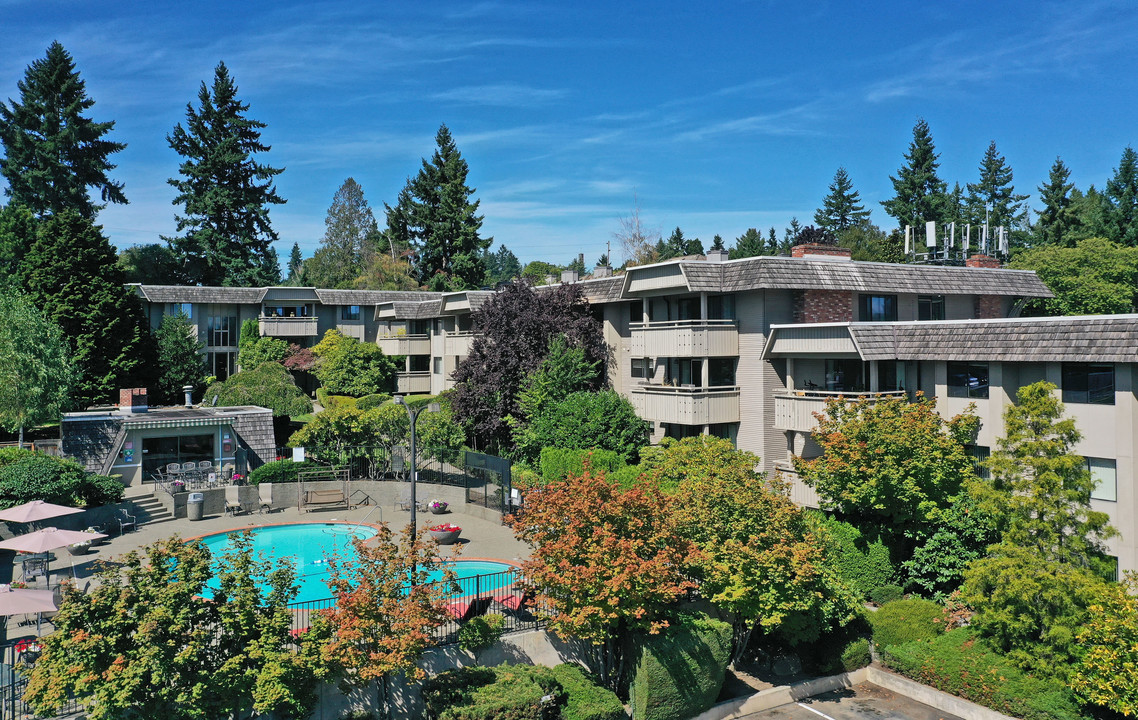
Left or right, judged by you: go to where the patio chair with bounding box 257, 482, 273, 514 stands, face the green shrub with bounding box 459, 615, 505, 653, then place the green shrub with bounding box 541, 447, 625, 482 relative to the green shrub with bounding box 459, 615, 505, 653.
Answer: left

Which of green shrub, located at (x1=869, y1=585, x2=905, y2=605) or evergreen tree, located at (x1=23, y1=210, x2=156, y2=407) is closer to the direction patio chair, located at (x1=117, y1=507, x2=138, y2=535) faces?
the green shrub

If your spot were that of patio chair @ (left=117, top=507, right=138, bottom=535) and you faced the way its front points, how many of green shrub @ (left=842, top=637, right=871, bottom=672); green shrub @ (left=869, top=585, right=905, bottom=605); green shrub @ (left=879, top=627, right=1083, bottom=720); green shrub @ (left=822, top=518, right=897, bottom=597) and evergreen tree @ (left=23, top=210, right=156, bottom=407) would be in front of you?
4

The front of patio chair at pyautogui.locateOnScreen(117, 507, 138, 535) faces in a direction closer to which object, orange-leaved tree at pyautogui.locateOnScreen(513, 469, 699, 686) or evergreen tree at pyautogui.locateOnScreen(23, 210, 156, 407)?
the orange-leaved tree

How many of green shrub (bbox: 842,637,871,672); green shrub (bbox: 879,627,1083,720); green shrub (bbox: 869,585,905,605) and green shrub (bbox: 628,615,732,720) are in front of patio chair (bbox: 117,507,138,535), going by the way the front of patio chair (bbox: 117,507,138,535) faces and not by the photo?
4

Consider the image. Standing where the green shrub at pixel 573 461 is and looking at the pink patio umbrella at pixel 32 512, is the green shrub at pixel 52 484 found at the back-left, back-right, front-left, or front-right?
front-right

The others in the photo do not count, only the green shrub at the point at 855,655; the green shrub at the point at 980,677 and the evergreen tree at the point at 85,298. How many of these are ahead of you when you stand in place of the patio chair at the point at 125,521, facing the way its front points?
2

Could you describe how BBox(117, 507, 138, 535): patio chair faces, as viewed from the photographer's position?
facing the viewer and to the right of the viewer

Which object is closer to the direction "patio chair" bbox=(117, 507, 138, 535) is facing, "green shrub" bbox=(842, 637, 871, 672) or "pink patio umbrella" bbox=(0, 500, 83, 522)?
the green shrub

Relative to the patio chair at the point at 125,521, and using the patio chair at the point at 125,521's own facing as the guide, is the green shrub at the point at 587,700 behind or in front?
in front

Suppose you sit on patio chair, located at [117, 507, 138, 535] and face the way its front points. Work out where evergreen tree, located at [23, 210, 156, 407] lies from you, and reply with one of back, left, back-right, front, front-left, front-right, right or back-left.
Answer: back-left

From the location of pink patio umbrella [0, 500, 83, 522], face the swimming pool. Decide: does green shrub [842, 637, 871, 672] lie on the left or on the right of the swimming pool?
right

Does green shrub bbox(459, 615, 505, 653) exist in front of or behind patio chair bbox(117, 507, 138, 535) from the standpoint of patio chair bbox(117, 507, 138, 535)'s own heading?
in front

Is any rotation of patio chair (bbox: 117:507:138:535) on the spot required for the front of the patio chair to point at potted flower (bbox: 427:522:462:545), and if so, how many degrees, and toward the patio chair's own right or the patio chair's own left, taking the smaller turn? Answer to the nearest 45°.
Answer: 0° — it already faces it

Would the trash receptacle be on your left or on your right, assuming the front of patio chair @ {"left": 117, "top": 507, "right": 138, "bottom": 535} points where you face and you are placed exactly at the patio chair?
on your left

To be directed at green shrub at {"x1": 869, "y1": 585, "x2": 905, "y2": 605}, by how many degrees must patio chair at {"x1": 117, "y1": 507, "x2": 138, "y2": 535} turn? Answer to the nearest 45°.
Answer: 0° — it already faces it

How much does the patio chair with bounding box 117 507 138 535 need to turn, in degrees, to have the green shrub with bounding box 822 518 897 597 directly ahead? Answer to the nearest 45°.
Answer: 0° — it already faces it

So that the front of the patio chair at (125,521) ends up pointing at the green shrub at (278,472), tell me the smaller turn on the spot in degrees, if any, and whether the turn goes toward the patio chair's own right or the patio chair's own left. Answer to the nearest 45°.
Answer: approximately 90° to the patio chair's own left

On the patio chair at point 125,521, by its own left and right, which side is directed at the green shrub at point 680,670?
front
